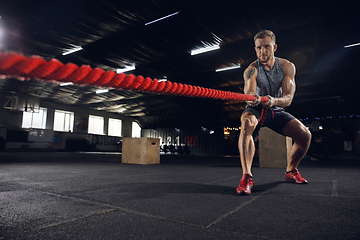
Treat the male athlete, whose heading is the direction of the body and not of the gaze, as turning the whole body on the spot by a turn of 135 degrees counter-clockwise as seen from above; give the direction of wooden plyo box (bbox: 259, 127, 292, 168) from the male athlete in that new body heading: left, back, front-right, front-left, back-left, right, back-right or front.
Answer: front-left

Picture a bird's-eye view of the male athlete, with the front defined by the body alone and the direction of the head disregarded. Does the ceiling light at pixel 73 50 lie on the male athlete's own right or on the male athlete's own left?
on the male athlete's own right

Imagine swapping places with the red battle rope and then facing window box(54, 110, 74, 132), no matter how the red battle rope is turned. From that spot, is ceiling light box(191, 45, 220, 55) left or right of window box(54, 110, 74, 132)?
right

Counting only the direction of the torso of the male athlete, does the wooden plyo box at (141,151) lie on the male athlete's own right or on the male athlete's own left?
on the male athlete's own right

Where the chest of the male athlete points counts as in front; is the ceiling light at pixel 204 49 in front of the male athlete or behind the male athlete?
behind

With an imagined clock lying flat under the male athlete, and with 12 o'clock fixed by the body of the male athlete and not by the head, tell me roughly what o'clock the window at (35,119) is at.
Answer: The window is roughly at 4 o'clock from the male athlete.

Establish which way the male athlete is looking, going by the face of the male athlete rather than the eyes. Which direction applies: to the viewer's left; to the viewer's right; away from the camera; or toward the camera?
toward the camera

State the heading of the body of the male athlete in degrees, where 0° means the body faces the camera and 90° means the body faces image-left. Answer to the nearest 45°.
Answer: approximately 0°

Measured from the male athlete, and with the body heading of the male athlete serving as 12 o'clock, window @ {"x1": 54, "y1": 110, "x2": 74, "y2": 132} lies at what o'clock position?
The window is roughly at 4 o'clock from the male athlete.
